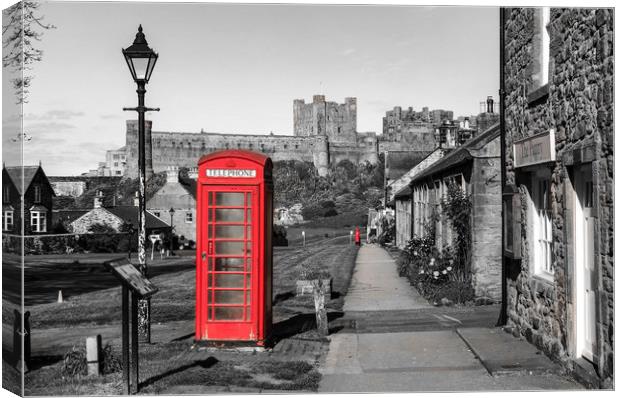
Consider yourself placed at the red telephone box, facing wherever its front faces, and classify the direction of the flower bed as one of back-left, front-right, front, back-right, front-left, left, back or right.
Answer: back-left

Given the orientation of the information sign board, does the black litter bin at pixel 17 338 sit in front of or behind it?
behind

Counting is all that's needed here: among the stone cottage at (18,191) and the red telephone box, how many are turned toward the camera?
2

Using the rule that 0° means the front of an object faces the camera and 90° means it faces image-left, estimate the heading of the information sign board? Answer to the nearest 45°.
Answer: approximately 315°

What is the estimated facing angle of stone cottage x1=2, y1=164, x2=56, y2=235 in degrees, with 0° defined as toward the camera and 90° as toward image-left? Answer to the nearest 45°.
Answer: approximately 0°

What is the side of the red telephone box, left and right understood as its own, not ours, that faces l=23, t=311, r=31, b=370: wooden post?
right

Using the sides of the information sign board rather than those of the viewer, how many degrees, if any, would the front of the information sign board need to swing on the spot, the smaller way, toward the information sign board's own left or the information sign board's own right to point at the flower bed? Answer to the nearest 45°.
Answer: approximately 90° to the information sign board's own left

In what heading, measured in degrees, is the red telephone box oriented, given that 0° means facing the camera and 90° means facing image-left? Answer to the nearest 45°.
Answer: approximately 0°
